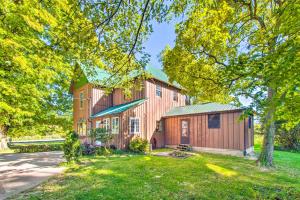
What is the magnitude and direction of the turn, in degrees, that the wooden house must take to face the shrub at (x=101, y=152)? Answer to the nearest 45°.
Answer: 0° — it already faces it

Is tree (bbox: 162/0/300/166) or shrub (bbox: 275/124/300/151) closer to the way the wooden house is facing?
the tree

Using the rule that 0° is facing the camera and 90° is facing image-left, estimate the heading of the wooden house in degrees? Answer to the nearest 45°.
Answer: approximately 45°
